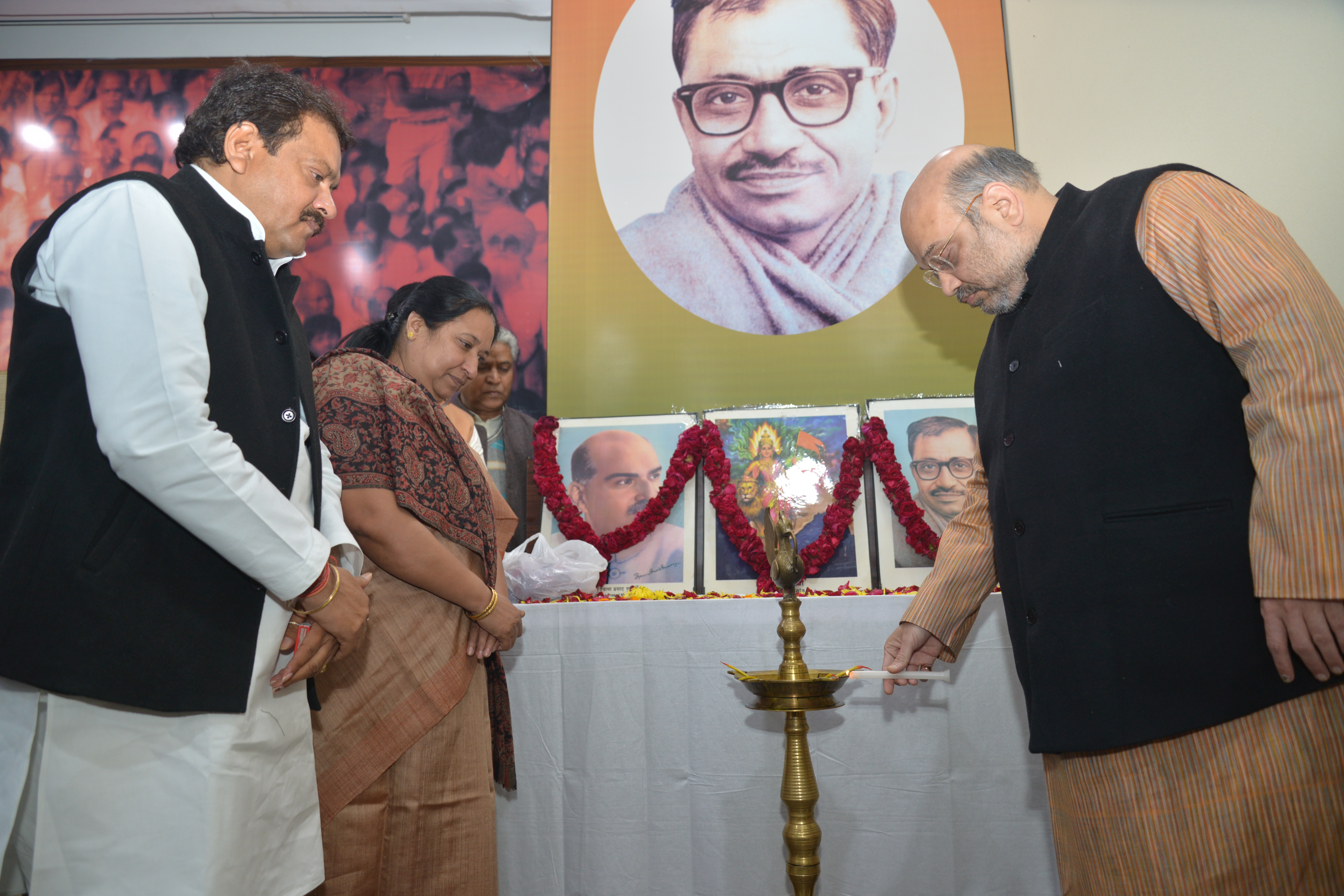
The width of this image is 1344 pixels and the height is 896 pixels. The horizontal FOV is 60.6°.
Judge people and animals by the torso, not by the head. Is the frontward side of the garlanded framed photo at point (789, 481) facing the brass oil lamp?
yes

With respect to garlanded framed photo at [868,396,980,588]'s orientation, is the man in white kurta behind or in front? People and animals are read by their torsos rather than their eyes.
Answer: in front

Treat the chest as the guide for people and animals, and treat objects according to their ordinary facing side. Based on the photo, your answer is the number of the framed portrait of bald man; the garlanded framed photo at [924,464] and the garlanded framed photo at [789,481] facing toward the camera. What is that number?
3

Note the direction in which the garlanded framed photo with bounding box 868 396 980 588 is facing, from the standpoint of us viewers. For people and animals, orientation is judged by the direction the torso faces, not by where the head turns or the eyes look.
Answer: facing the viewer

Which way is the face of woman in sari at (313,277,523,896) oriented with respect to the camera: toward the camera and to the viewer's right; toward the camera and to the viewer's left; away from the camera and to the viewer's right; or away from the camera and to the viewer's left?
toward the camera and to the viewer's right

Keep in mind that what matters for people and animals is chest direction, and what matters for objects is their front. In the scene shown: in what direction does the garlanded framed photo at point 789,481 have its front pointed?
toward the camera

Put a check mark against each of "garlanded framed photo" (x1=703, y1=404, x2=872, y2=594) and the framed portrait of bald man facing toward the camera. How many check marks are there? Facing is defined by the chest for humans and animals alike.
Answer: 2

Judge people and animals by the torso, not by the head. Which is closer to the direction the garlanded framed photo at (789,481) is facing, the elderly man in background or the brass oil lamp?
the brass oil lamp

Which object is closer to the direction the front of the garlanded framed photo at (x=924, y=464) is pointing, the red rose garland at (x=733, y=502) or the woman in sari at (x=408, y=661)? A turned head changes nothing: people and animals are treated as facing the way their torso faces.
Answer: the woman in sari
